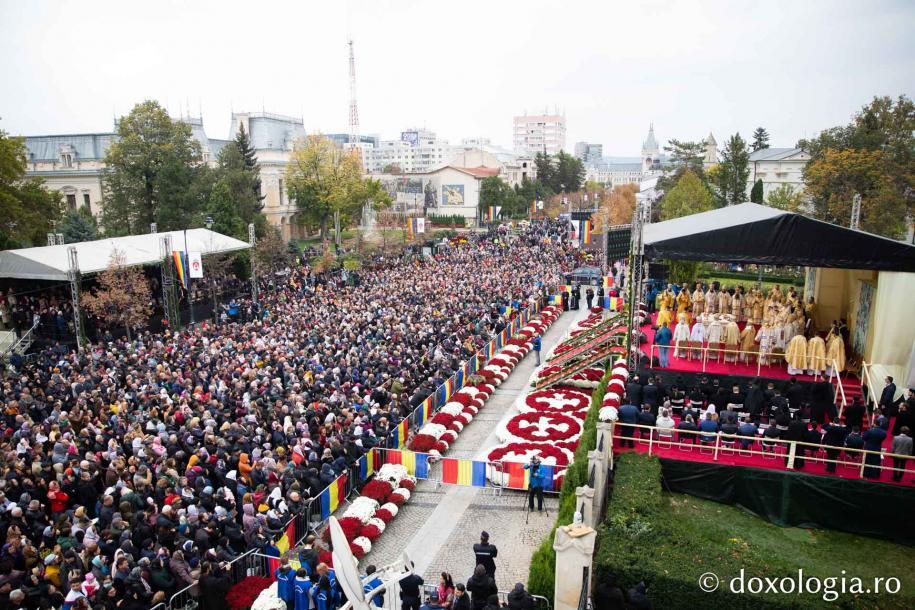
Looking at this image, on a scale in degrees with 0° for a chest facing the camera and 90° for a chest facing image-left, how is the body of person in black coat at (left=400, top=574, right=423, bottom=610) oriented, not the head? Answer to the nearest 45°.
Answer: approximately 180°

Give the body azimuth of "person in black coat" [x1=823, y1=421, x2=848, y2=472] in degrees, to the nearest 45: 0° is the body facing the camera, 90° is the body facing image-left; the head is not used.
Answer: approximately 180°

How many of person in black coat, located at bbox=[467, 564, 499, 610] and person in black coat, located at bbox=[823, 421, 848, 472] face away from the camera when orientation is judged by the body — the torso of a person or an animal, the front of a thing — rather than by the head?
2

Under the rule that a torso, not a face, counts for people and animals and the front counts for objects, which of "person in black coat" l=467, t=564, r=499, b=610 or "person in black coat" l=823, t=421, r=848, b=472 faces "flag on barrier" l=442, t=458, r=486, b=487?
"person in black coat" l=467, t=564, r=499, b=610

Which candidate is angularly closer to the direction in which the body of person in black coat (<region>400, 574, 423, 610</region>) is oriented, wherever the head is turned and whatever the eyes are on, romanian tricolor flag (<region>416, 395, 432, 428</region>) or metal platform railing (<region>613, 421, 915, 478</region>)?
the romanian tricolor flag

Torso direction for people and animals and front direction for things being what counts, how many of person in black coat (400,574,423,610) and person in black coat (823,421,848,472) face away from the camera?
2

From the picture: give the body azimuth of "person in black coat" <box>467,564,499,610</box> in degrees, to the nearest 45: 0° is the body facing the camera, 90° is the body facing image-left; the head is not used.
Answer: approximately 180°

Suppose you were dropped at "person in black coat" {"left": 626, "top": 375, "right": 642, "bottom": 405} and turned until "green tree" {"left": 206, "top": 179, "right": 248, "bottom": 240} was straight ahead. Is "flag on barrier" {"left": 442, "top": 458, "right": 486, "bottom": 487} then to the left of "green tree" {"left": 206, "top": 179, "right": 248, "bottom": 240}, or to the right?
left

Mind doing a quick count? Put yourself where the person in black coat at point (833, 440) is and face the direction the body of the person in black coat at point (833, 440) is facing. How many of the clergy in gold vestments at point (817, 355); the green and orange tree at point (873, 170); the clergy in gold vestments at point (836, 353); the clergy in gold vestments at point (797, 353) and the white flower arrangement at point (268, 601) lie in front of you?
4

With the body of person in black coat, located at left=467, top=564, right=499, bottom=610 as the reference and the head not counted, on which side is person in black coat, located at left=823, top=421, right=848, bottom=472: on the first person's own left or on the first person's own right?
on the first person's own right
